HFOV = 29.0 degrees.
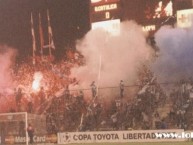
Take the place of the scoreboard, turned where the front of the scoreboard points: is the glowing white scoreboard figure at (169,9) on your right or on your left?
on your left

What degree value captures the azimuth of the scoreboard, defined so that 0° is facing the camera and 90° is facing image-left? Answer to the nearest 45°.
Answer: approximately 0°
